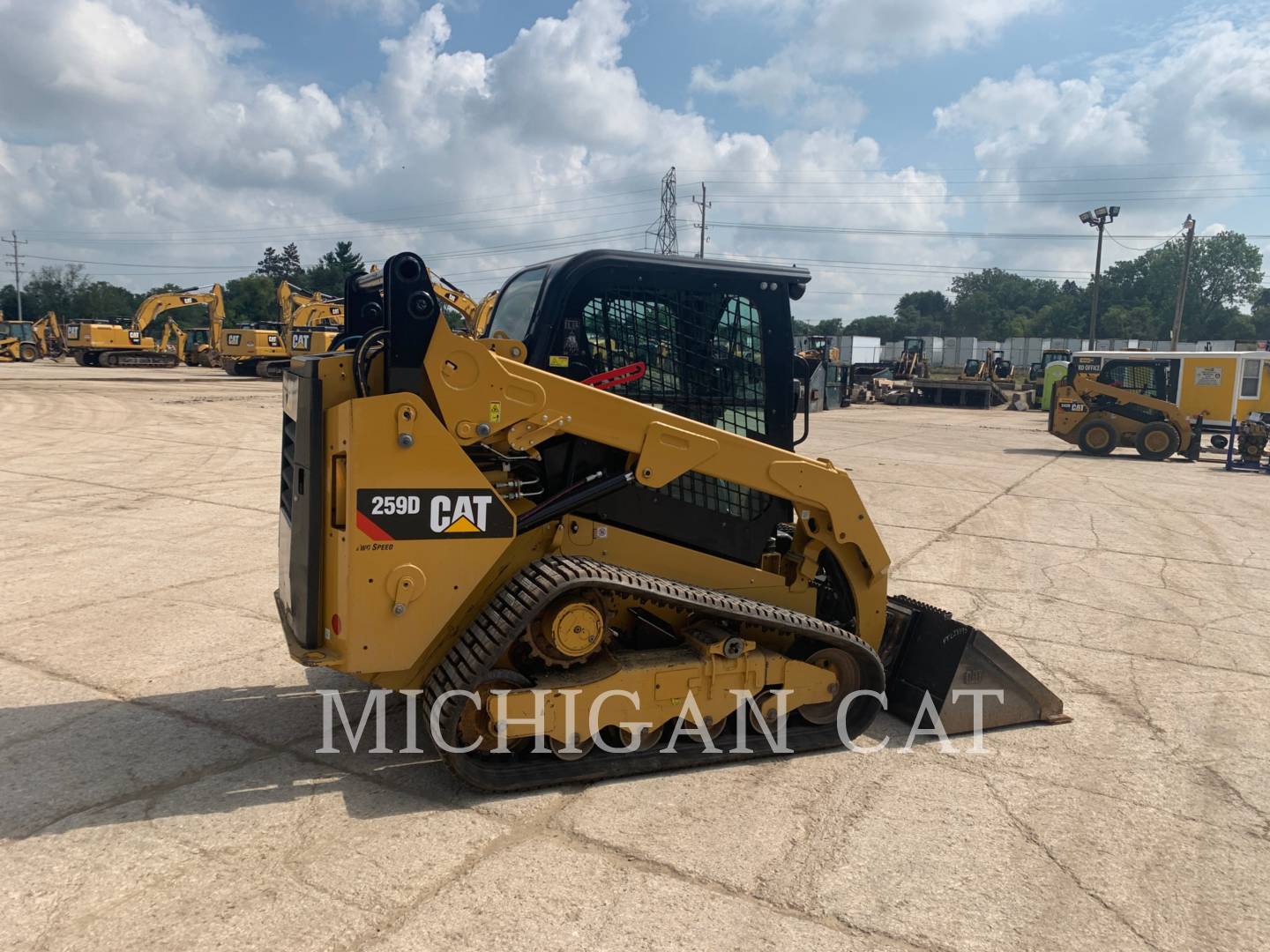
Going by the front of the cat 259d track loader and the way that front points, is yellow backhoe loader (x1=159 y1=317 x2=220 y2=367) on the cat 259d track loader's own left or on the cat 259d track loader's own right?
on the cat 259d track loader's own left

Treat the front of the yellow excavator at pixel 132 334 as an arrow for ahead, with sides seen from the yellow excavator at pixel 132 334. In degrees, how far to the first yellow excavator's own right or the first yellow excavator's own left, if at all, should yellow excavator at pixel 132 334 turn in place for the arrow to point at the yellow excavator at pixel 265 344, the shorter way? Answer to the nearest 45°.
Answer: approximately 45° to the first yellow excavator's own right

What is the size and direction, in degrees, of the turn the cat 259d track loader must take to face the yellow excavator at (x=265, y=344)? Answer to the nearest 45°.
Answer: approximately 135° to its left

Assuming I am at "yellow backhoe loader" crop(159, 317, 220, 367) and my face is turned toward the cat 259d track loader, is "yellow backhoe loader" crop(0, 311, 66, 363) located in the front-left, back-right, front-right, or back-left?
back-right

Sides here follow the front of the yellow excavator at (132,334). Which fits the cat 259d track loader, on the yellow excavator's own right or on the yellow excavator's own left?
on the yellow excavator's own right

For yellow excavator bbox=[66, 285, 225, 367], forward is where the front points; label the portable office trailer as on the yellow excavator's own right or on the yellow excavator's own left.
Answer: on the yellow excavator's own right

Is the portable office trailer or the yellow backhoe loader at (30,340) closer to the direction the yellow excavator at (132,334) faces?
the portable office trailer

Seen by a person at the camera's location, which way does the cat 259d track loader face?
facing to the right of the viewer

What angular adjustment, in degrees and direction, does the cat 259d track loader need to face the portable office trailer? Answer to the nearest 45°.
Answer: approximately 45° to its left

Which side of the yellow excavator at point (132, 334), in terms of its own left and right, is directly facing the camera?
right

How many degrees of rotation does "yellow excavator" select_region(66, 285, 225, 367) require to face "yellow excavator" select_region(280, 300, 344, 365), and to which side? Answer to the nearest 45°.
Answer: approximately 45° to its right

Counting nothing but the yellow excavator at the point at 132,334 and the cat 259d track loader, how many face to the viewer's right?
2
